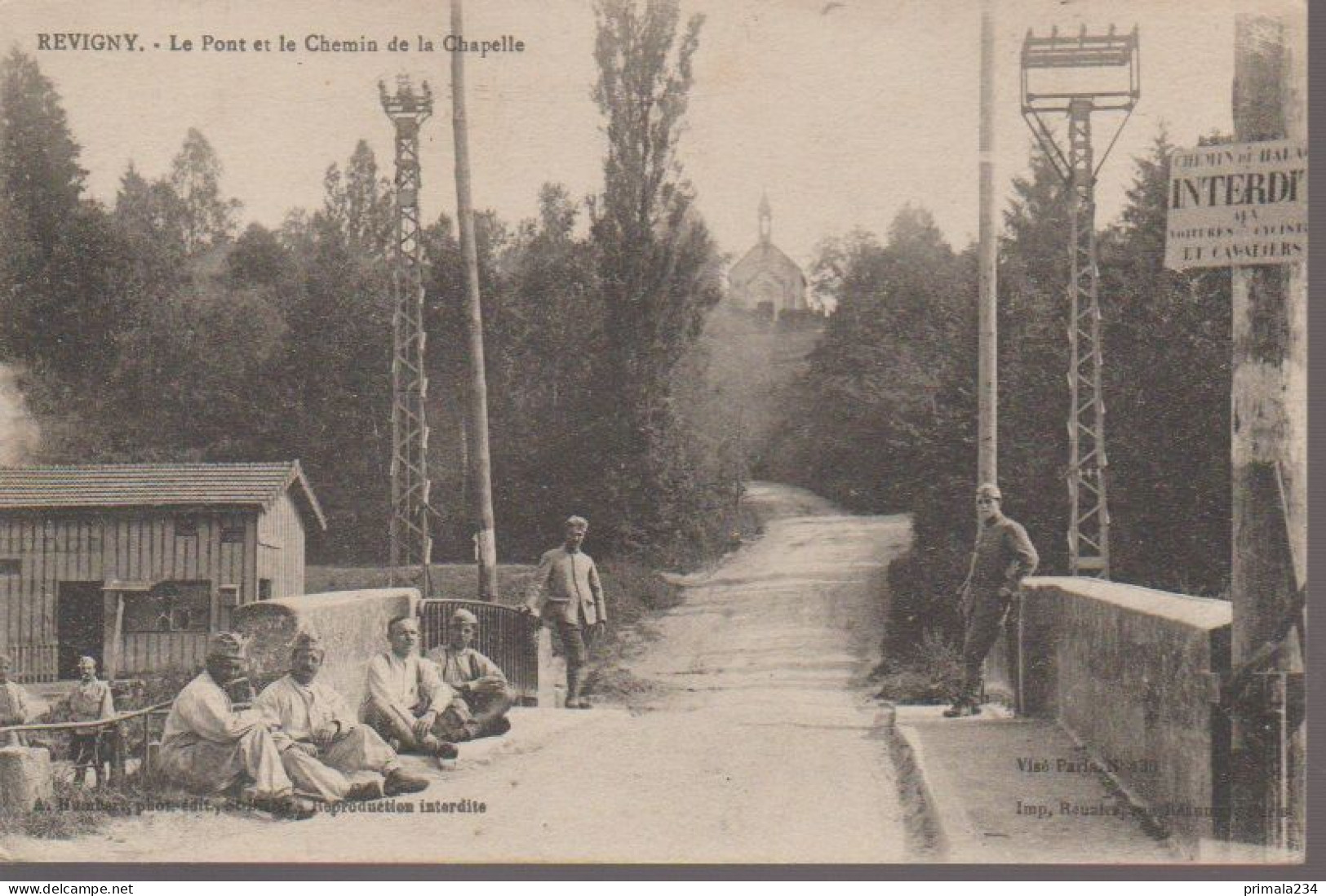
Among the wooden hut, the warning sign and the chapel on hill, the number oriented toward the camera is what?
3

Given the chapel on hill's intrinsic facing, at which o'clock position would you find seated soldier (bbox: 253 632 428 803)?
The seated soldier is roughly at 12 o'clock from the chapel on hill.

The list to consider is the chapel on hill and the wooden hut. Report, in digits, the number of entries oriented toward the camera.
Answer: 2

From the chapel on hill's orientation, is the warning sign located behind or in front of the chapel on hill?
in front

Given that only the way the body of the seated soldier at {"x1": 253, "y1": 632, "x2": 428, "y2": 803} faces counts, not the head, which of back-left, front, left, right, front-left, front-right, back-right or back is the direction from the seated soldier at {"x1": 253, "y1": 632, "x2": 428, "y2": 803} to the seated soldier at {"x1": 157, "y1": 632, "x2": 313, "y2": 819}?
right

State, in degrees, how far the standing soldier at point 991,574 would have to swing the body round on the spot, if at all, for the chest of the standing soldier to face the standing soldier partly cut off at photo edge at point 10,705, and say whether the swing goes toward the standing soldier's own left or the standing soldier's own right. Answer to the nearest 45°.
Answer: approximately 45° to the standing soldier's own right

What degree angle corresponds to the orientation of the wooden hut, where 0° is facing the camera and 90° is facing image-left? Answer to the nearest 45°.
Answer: approximately 0°

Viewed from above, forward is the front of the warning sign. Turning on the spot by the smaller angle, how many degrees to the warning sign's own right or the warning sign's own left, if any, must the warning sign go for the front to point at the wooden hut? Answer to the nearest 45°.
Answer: approximately 135° to the warning sign's own right

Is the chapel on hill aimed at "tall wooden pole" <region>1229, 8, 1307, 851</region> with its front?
yes

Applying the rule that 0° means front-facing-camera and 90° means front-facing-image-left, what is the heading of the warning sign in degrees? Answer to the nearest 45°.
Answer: approximately 0°

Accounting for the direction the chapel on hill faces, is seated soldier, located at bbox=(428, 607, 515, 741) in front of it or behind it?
in front
